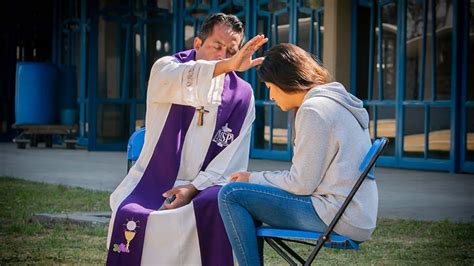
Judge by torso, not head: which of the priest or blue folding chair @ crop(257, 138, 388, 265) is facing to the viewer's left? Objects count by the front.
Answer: the blue folding chair

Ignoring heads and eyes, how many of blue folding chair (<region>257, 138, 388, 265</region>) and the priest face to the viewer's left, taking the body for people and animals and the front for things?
1

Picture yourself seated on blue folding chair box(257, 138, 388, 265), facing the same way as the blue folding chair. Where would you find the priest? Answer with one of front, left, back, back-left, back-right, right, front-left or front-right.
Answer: front-right

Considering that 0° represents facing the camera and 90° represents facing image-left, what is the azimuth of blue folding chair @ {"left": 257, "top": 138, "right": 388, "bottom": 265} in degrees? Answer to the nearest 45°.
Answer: approximately 90°

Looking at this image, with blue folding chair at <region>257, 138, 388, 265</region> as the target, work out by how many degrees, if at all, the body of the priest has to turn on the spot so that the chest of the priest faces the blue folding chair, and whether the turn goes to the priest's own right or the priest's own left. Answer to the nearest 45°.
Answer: approximately 45° to the priest's own left

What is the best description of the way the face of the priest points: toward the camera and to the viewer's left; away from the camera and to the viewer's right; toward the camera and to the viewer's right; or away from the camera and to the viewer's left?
toward the camera and to the viewer's right

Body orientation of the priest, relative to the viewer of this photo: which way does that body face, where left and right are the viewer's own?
facing the viewer
